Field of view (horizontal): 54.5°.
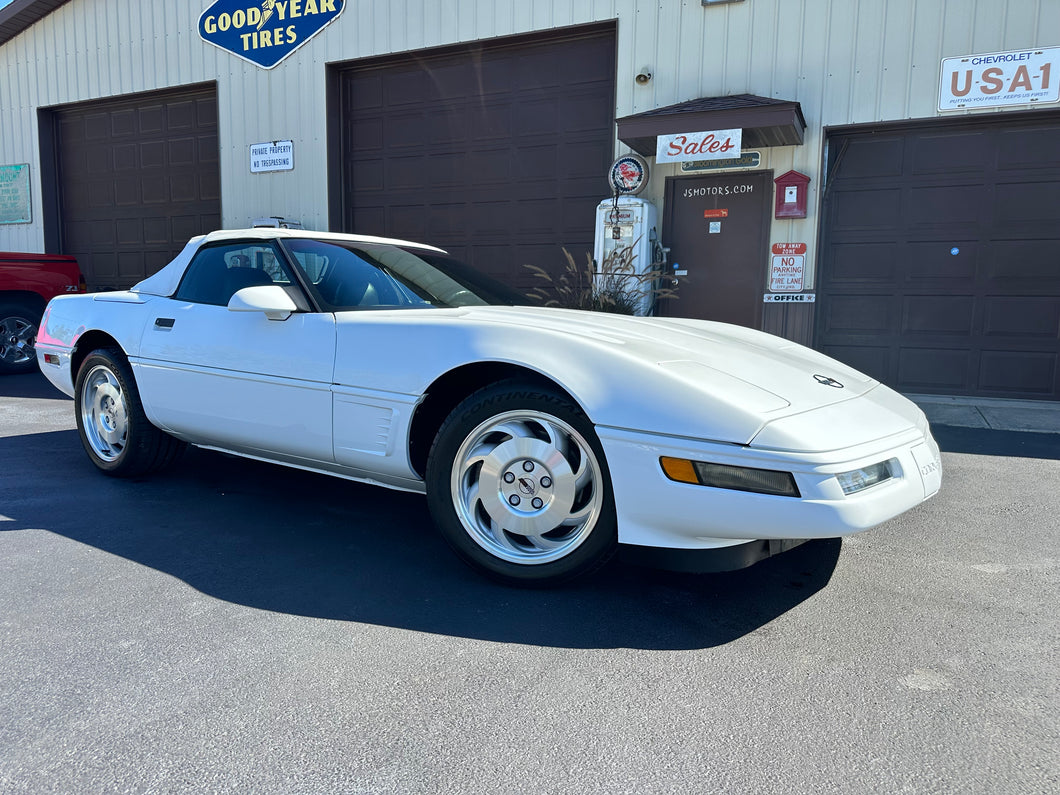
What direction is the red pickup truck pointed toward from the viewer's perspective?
to the viewer's left

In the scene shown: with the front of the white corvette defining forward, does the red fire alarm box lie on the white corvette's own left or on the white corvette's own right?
on the white corvette's own left

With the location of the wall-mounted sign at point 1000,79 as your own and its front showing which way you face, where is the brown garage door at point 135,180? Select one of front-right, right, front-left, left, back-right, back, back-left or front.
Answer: right

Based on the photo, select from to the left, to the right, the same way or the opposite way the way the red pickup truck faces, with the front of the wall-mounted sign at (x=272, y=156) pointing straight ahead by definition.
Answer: to the right

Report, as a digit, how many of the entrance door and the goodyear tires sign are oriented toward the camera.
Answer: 2

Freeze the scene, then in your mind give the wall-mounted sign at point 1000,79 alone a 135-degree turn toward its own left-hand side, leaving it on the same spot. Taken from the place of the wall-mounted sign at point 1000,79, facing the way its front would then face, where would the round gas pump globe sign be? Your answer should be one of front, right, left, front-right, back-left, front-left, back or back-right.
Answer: back-left

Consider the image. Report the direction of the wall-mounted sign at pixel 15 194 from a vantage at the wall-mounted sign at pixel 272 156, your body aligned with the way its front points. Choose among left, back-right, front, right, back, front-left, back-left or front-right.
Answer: back-right

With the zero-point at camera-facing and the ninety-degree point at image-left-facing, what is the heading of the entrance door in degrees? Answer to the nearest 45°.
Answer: approximately 0°
